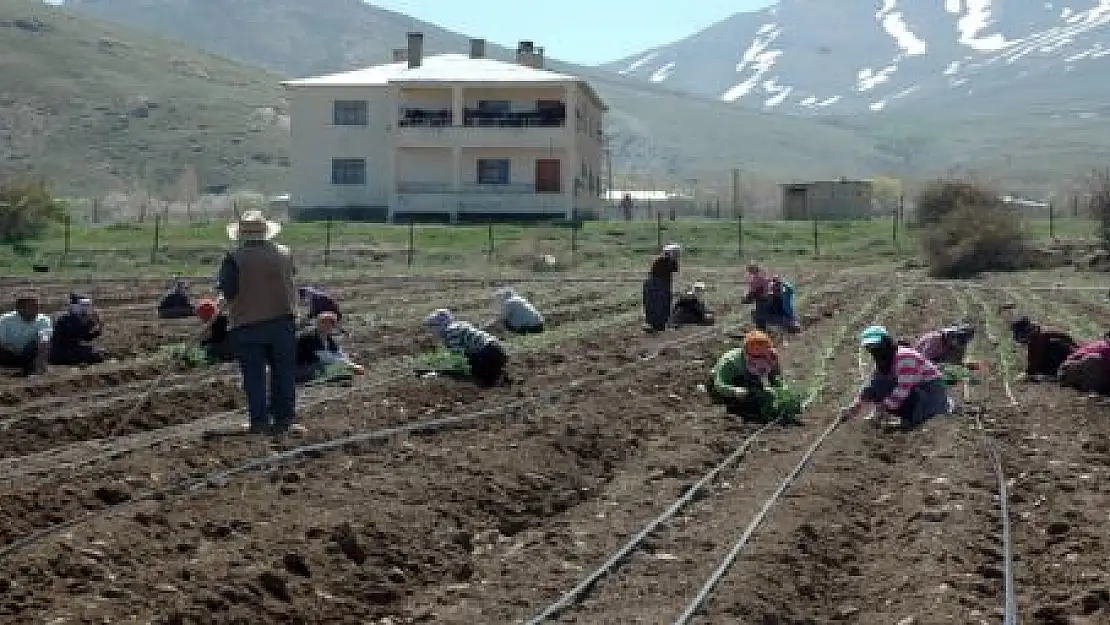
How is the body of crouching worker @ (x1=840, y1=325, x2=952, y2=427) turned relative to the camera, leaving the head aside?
to the viewer's left

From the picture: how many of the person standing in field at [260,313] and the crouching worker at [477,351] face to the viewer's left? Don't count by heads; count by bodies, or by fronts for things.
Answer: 1

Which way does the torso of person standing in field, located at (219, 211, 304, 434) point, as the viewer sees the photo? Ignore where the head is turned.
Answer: away from the camera

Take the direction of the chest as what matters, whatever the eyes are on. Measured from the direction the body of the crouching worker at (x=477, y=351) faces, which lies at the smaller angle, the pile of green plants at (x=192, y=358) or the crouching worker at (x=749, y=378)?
the pile of green plants

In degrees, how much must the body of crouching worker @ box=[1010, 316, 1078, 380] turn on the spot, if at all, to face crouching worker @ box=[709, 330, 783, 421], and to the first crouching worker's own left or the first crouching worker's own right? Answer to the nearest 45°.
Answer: approximately 45° to the first crouching worker's own left

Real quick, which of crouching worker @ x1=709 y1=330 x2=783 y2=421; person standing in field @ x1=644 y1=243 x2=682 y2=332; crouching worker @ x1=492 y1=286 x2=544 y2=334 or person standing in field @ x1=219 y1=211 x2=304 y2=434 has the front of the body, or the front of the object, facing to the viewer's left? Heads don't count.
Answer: crouching worker @ x1=492 y1=286 x2=544 y2=334

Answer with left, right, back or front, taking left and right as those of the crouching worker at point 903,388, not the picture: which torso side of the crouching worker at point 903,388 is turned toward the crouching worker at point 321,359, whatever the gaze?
front

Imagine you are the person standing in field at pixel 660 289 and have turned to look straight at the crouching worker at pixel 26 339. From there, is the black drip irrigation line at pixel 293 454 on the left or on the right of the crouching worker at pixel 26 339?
left

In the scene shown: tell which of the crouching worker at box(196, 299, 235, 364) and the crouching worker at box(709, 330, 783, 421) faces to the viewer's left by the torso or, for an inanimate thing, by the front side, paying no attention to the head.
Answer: the crouching worker at box(196, 299, 235, 364)

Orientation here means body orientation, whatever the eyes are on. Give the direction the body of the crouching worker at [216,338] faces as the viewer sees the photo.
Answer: to the viewer's left

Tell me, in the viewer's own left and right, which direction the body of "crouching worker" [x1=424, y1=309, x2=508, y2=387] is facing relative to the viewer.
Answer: facing to the left of the viewer

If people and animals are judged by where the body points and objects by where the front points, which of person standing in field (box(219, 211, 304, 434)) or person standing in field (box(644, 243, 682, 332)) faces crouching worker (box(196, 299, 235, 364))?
person standing in field (box(219, 211, 304, 434))

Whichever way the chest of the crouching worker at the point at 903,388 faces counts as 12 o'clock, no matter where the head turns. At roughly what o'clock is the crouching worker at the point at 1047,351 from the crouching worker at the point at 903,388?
the crouching worker at the point at 1047,351 is roughly at 4 o'clock from the crouching worker at the point at 903,388.

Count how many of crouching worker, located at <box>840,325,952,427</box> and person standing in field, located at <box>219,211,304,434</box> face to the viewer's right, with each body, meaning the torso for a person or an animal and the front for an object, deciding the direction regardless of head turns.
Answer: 0
